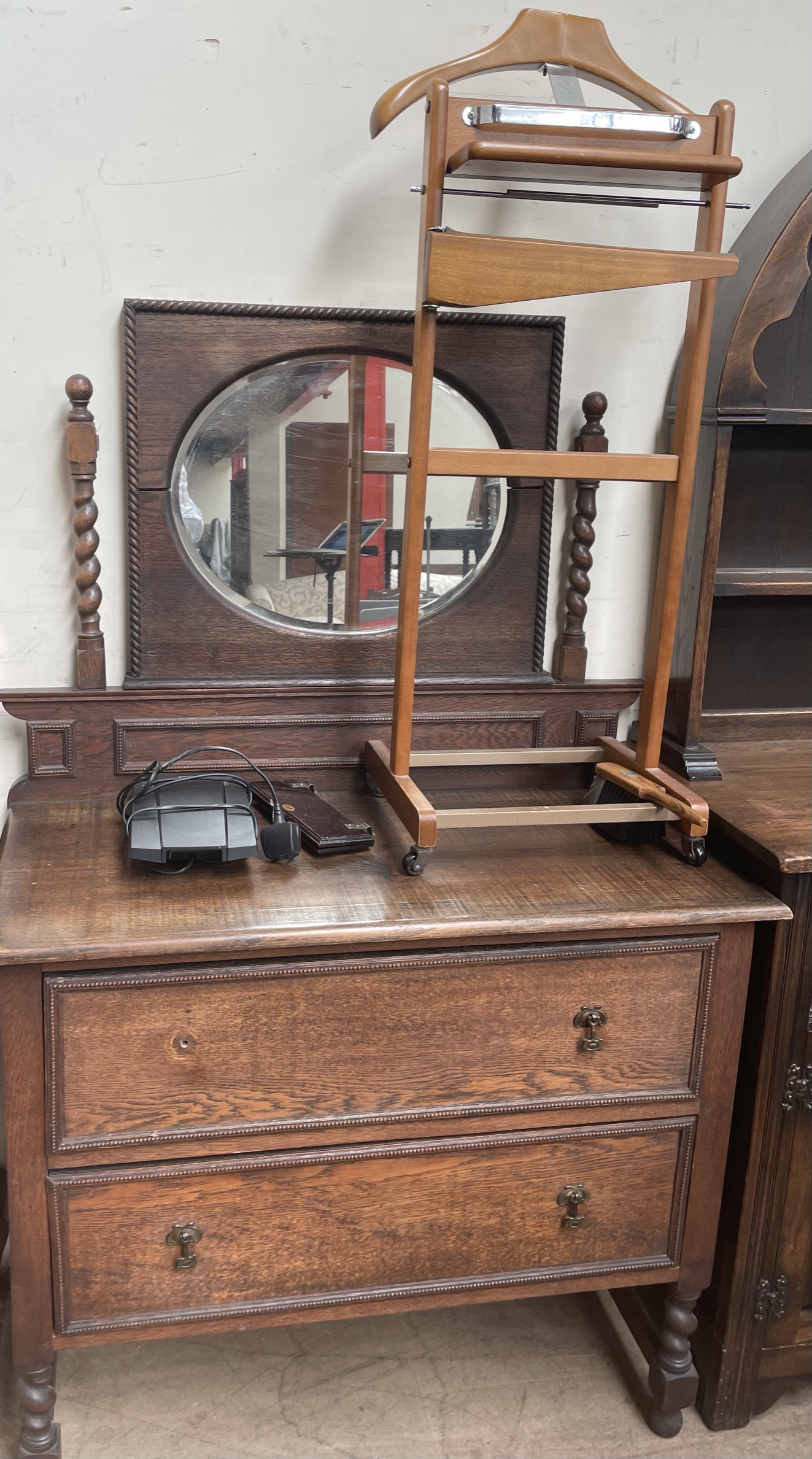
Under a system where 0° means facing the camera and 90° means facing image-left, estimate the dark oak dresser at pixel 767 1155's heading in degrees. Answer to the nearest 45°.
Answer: approximately 0°

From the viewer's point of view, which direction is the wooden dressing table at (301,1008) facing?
toward the camera

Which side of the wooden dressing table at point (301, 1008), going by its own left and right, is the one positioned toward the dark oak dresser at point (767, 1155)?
left

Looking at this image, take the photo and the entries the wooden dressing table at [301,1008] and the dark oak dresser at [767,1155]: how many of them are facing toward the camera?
2

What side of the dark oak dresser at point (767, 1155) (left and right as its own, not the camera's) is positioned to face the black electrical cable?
right
